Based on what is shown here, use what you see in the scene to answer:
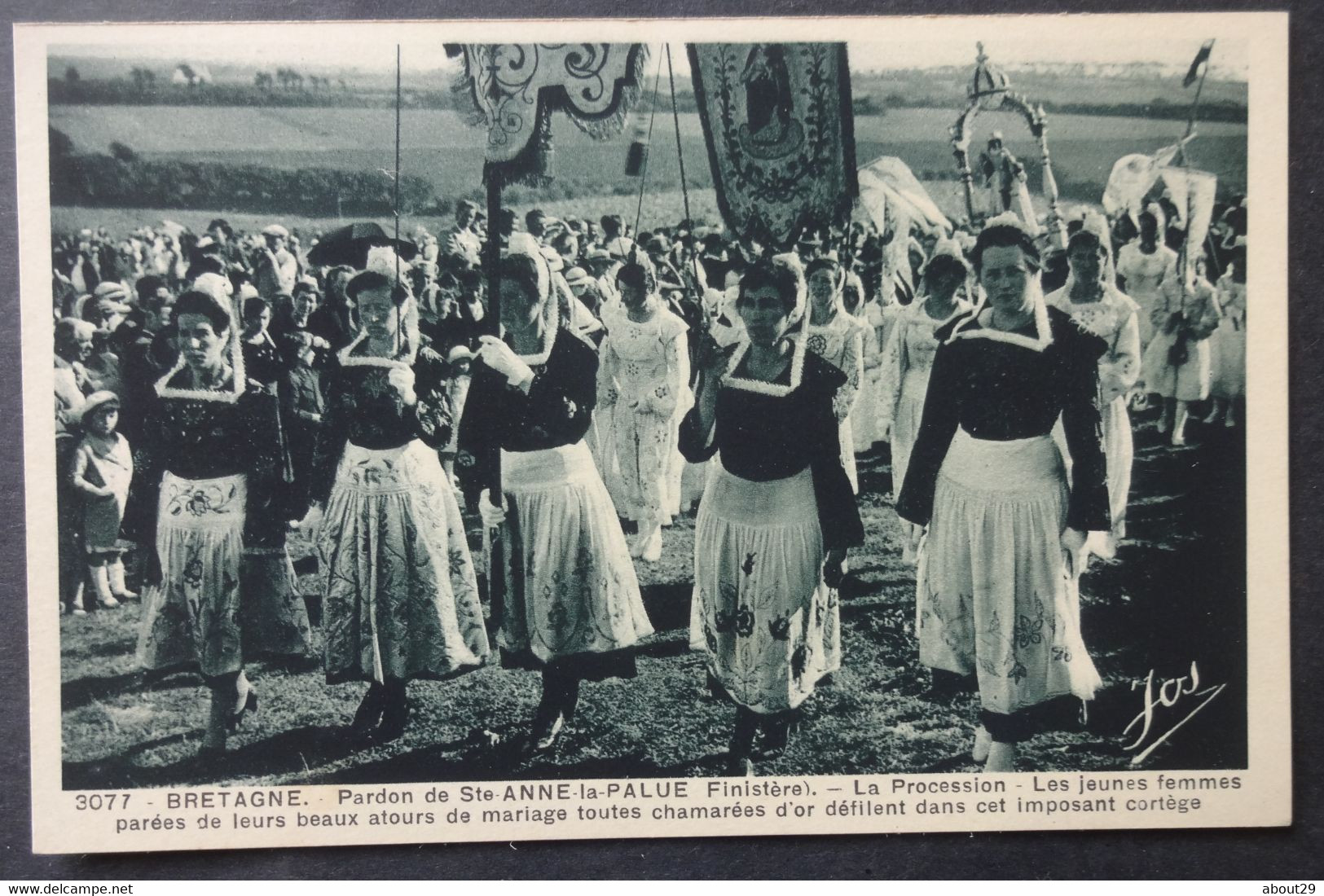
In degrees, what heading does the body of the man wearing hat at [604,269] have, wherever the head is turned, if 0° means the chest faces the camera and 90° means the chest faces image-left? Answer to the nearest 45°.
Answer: approximately 45°

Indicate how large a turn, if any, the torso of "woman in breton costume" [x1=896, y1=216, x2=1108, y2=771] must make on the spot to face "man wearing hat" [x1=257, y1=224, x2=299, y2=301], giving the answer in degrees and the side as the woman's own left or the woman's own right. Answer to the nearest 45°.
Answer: approximately 90° to the woman's own right

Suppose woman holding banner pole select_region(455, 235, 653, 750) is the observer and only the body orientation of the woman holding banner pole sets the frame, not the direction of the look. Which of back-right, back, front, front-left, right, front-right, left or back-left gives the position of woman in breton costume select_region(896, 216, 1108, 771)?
back-left
